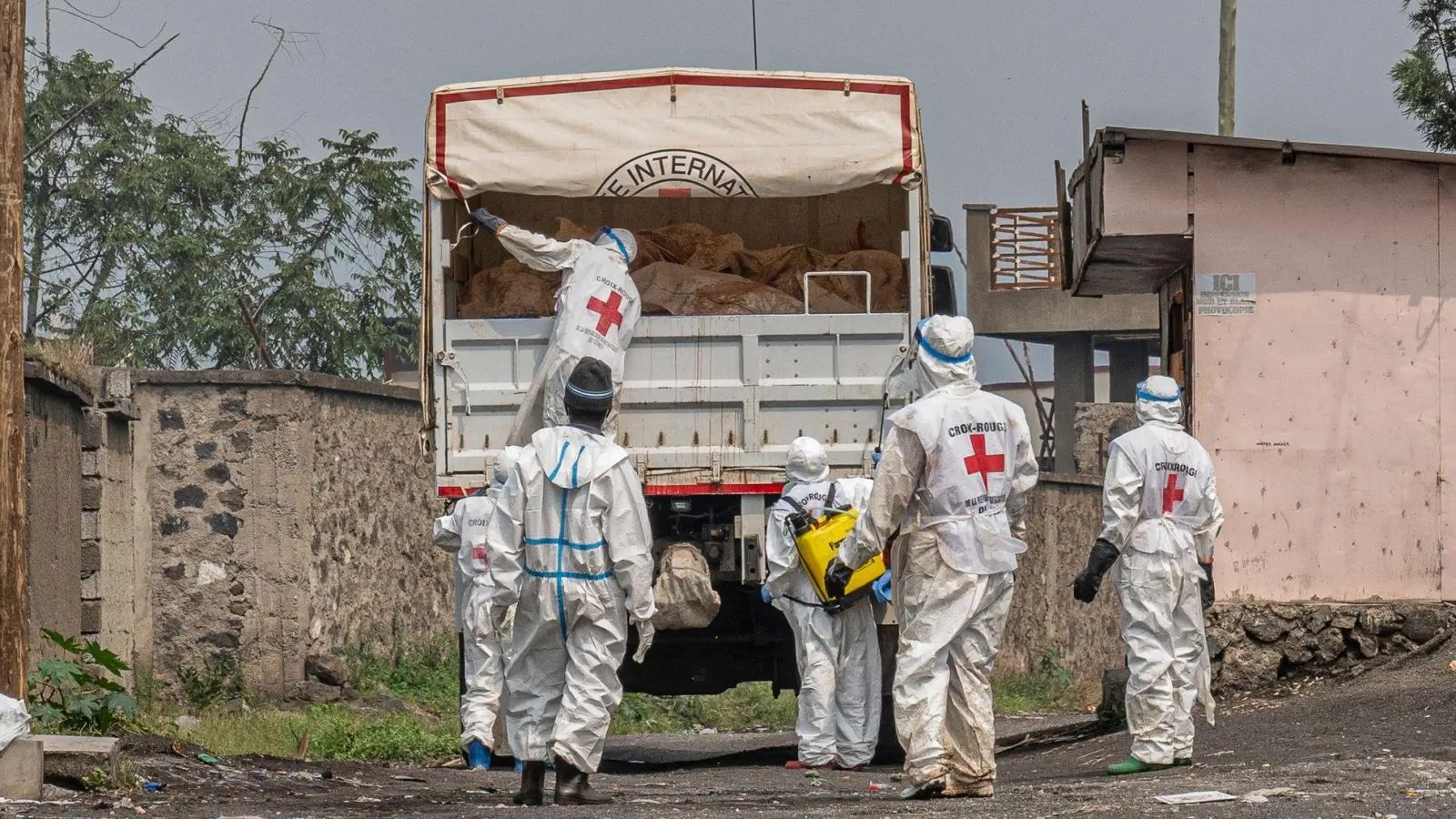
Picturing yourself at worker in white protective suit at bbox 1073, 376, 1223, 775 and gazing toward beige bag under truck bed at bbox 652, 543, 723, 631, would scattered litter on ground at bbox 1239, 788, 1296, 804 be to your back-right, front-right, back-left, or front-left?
back-left

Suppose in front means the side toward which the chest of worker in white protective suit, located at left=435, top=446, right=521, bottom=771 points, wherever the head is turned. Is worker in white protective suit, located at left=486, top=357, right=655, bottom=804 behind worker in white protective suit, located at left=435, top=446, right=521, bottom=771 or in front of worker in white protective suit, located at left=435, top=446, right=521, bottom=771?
behind

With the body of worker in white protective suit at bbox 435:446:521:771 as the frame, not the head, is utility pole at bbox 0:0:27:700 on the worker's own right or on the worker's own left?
on the worker's own left

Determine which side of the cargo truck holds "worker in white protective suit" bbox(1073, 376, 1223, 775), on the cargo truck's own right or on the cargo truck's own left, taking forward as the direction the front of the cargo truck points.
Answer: on the cargo truck's own right

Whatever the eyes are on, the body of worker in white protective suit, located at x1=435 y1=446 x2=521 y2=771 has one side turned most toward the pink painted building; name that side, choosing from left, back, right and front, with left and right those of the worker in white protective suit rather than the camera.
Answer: right

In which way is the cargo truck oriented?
away from the camera

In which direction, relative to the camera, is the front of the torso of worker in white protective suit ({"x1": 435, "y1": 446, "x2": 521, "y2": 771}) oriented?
away from the camera

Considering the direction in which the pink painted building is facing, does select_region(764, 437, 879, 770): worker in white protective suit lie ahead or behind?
ahead

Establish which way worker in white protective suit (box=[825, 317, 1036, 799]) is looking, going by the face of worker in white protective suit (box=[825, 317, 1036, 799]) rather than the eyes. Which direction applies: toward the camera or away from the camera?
away from the camera

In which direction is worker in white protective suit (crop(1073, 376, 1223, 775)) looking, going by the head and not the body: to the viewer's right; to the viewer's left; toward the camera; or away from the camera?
away from the camera

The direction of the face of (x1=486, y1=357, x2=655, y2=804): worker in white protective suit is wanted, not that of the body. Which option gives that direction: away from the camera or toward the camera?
away from the camera
